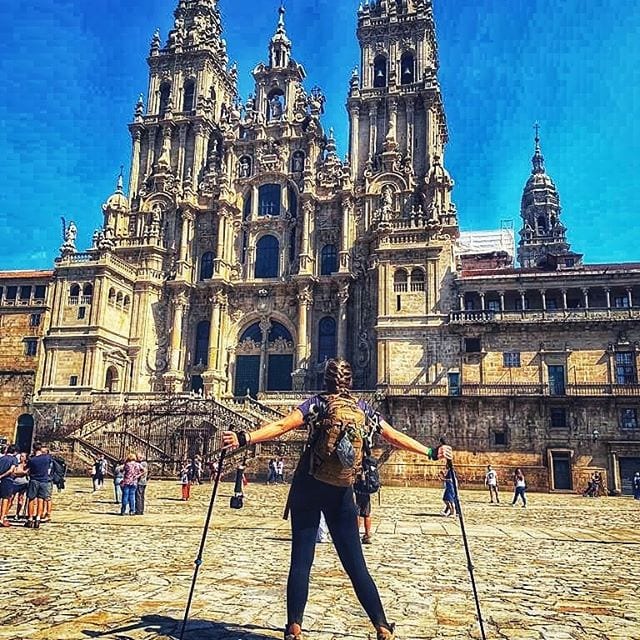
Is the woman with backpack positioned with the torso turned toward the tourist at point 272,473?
yes

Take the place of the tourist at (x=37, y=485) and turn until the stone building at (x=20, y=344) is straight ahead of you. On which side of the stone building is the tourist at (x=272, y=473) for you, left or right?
right

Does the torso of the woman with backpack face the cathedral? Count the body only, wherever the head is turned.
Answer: yes

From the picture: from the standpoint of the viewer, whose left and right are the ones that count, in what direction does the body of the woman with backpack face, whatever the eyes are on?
facing away from the viewer

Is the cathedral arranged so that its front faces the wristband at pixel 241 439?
yes

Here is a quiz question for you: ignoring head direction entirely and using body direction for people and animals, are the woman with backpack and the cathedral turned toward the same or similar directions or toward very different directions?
very different directions

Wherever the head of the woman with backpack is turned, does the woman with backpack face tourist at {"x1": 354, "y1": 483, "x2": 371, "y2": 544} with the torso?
yes

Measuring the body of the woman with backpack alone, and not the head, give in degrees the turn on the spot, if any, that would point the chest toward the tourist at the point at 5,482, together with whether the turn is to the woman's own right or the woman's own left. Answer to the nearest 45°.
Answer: approximately 45° to the woman's own left

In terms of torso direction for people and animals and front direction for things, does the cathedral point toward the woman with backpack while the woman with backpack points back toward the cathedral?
yes
